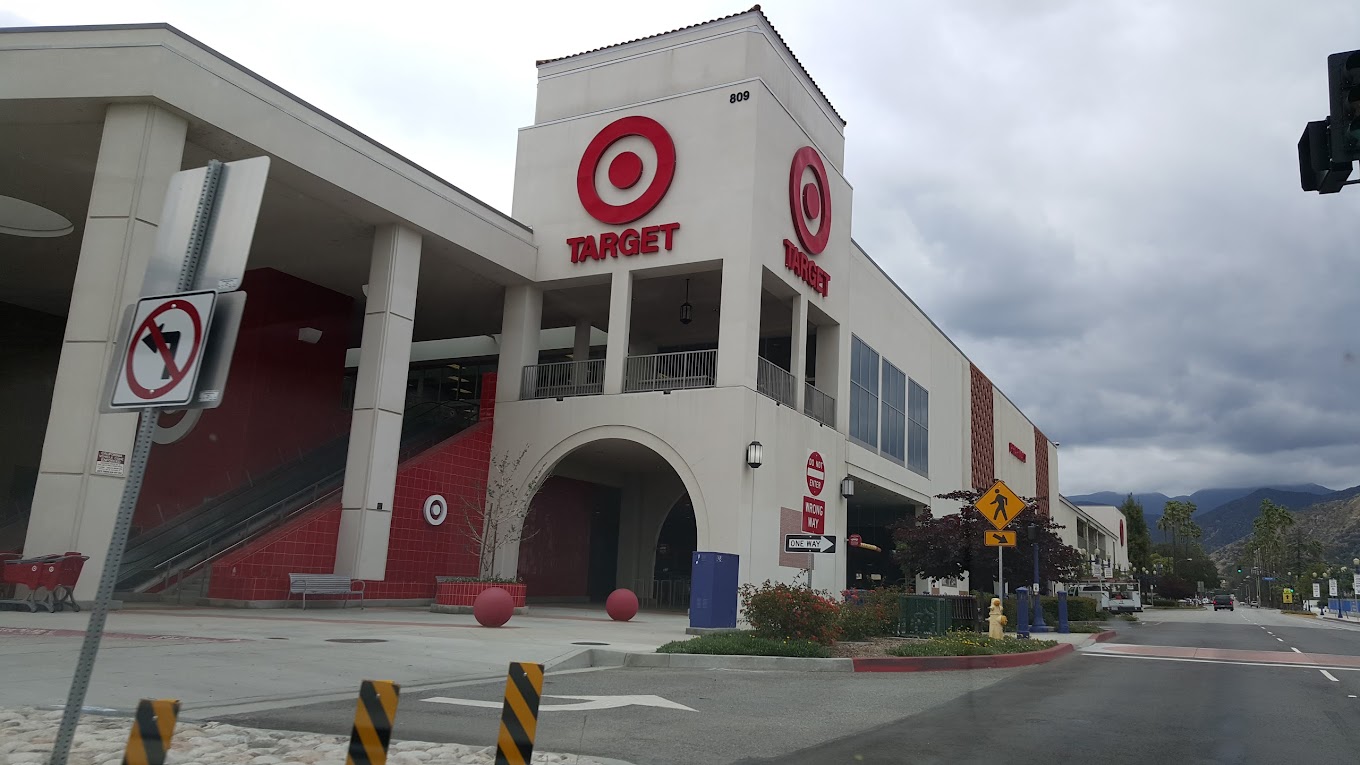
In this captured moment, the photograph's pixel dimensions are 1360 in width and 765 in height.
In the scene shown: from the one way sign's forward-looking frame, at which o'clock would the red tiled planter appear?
The red tiled planter is roughly at 4 o'clock from the one way sign.

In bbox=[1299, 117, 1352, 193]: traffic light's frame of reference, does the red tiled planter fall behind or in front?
in front

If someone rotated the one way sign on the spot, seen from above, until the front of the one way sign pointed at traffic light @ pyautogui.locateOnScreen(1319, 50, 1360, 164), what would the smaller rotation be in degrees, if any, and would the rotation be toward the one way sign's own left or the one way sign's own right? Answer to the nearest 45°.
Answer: approximately 45° to the one way sign's own left

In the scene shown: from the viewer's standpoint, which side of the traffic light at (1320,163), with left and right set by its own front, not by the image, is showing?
left

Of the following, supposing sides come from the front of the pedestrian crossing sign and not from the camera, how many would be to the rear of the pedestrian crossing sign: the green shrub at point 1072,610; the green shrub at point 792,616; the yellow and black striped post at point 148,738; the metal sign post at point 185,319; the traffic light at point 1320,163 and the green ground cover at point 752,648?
1

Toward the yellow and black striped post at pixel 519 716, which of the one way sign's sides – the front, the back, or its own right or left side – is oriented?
front

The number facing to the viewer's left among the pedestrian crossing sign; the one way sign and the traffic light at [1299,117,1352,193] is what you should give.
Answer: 1

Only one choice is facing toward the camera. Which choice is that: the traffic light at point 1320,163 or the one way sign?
the one way sign

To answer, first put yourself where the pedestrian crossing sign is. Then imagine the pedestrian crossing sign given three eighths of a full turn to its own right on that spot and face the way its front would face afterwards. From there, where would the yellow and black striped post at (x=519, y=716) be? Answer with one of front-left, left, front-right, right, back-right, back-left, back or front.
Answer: back-left

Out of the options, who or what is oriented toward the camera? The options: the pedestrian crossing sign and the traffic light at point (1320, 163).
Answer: the pedestrian crossing sign

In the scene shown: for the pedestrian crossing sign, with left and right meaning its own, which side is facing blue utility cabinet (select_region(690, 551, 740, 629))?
right

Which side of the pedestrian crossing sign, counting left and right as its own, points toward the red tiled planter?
right

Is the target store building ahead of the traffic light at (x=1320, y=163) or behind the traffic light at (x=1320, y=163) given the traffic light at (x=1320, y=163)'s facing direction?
ahead

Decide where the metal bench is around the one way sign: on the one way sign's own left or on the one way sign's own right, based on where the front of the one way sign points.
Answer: on the one way sign's own right

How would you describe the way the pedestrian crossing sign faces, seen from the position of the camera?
facing the viewer

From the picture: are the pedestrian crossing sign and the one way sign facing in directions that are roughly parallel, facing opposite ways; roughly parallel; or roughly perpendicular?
roughly parallel
